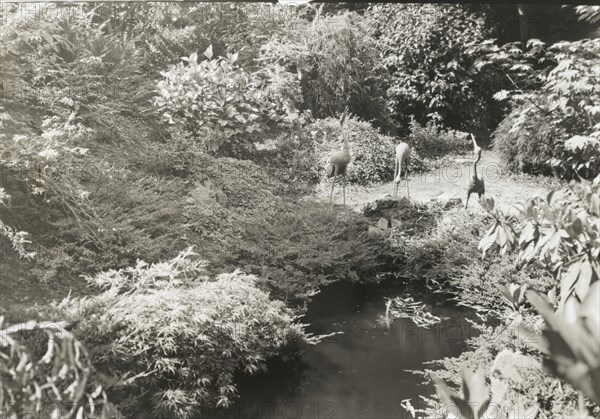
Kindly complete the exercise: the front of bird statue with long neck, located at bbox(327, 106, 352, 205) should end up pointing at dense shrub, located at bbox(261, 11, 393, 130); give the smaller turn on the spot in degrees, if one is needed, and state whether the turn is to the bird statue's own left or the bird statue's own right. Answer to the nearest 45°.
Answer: approximately 135° to the bird statue's own left

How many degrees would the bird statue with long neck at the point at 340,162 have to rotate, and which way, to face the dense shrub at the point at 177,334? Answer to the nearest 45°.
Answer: approximately 45° to its right

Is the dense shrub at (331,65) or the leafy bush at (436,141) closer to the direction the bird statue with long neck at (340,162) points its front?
the leafy bush

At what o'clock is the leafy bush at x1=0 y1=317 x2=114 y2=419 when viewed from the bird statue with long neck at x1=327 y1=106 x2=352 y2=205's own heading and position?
The leafy bush is roughly at 2 o'clock from the bird statue with long neck.

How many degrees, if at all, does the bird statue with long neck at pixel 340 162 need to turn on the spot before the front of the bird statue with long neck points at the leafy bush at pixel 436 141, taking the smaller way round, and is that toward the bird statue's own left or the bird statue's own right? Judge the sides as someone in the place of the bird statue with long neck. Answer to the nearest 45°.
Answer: approximately 90° to the bird statue's own left
